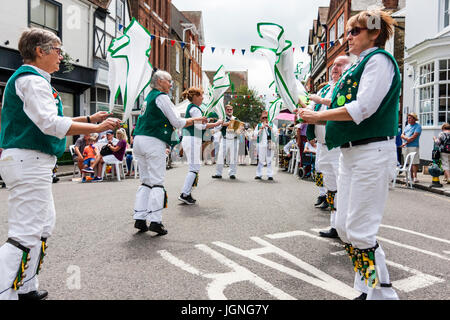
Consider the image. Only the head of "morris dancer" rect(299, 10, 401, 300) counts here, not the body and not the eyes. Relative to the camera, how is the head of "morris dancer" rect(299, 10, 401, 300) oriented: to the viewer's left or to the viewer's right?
to the viewer's left

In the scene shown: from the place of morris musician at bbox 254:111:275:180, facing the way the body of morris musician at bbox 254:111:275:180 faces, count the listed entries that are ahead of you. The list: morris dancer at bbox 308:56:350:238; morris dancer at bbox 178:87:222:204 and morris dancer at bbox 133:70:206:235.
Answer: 3

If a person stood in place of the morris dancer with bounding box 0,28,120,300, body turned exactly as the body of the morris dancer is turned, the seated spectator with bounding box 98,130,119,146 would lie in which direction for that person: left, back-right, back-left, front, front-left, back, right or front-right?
left

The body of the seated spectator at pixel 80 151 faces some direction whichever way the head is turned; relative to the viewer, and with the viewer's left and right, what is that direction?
facing to the right of the viewer

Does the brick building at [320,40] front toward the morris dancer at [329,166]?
no

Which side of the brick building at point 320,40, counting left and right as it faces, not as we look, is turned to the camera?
left

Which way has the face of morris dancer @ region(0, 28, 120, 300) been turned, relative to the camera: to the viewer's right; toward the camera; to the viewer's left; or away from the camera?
to the viewer's right

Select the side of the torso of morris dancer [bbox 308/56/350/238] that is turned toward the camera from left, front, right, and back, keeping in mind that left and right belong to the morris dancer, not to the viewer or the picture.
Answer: left

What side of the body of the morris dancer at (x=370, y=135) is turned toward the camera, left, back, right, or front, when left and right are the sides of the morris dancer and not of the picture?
left

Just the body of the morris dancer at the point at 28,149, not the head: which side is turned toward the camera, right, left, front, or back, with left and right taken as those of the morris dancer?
right

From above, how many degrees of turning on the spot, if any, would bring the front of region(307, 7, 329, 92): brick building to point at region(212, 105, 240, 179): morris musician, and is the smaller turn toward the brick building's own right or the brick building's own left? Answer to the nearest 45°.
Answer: approximately 90° to the brick building's own left
